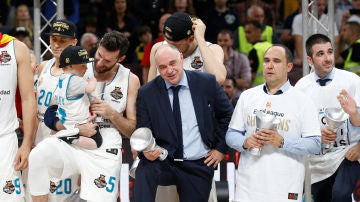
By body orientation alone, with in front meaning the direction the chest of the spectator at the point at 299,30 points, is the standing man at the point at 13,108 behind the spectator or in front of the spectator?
in front

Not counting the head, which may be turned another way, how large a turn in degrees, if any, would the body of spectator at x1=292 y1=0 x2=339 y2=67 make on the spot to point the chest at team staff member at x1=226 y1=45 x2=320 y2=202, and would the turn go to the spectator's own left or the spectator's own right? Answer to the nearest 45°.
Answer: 0° — they already face them

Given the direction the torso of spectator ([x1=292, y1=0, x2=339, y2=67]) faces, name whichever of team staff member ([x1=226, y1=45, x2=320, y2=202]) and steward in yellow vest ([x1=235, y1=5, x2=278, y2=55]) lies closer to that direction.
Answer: the team staff member

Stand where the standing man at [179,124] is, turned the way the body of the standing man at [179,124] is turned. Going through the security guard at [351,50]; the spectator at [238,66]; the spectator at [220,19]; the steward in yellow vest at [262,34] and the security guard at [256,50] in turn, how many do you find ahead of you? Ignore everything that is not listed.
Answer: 0

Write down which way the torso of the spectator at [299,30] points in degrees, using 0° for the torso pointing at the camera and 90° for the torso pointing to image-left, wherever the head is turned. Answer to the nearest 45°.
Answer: approximately 0°

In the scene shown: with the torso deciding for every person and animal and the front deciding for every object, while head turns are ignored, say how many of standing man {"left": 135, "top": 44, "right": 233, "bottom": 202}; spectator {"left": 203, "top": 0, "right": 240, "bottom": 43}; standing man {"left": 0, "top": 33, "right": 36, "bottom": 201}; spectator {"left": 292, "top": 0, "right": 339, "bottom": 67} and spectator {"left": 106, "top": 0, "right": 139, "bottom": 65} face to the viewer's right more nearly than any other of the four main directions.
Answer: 0

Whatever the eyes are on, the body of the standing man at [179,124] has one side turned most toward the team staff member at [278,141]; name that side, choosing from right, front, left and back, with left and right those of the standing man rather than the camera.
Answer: left

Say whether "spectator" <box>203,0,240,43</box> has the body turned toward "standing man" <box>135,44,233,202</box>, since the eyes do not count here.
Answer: yes

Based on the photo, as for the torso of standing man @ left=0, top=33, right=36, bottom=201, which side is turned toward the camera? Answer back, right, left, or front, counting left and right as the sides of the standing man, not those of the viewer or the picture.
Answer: front

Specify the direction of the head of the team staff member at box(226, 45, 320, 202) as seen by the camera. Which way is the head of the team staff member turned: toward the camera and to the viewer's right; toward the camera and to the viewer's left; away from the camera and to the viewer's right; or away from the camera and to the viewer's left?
toward the camera and to the viewer's left

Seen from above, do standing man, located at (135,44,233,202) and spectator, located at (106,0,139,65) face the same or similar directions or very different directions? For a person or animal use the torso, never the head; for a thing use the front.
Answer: same or similar directions

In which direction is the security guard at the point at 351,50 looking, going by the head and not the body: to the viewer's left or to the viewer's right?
to the viewer's left

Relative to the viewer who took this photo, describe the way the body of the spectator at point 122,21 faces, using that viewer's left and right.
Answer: facing the viewer
